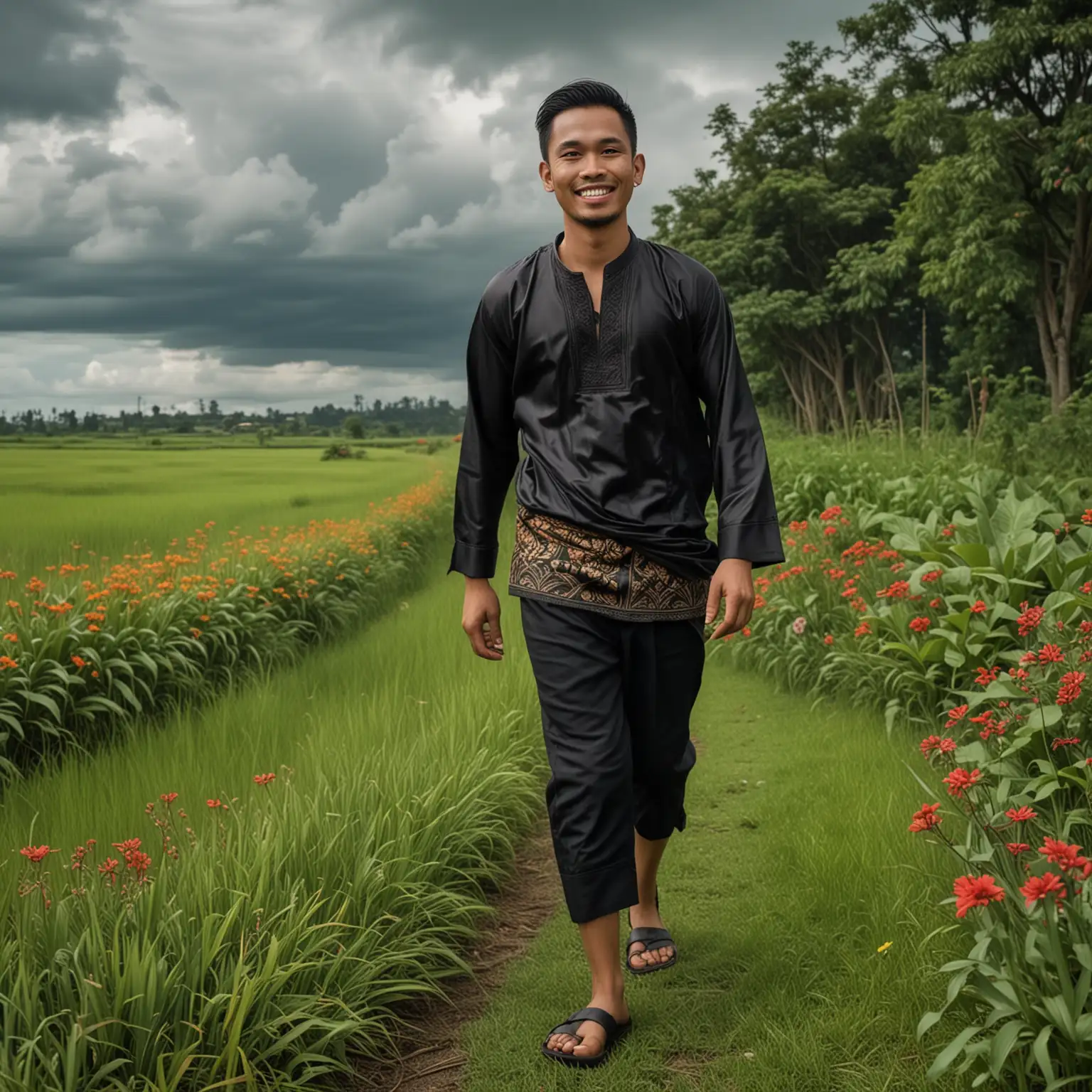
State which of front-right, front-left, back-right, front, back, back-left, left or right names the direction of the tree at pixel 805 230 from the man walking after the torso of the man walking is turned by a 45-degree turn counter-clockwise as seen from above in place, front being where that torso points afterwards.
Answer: back-left

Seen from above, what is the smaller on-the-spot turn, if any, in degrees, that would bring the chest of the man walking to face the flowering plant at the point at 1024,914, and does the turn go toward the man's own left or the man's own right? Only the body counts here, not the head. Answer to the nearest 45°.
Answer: approximately 45° to the man's own left

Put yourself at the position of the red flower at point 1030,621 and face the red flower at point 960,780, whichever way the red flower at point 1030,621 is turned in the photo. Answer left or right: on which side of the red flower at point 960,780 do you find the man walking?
right

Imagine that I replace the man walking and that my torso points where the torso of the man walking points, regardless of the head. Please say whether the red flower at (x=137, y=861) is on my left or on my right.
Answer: on my right

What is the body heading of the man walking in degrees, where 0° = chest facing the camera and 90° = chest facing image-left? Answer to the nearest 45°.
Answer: approximately 0°

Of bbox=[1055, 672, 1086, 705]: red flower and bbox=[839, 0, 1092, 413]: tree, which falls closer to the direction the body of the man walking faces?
the red flower

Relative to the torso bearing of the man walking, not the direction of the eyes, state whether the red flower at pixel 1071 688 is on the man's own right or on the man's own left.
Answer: on the man's own left

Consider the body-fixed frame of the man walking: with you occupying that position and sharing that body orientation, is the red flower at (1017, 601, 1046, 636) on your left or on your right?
on your left

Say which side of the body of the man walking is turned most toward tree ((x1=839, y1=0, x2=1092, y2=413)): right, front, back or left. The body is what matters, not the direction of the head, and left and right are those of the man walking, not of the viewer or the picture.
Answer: back
